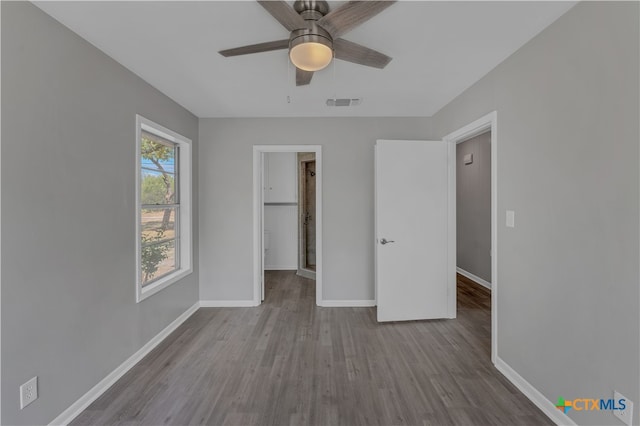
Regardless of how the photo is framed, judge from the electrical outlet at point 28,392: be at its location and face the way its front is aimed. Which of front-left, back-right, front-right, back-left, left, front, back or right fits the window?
left

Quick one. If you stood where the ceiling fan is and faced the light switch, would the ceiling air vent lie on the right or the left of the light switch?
left

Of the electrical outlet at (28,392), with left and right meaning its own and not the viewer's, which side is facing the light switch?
front

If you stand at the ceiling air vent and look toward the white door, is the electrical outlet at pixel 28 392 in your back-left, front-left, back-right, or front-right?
back-right

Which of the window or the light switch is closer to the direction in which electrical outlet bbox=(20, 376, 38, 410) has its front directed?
the light switch

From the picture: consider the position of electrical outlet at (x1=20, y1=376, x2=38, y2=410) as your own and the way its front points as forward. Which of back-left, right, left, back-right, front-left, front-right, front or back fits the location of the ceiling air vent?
front-left

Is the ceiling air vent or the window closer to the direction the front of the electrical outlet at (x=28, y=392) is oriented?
the ceiling air vent

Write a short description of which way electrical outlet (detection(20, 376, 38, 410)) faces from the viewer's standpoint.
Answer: facing the viewer and to the right of the viewer
